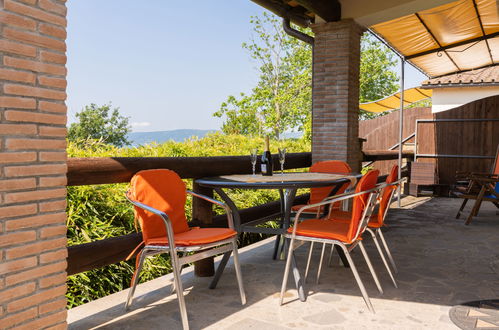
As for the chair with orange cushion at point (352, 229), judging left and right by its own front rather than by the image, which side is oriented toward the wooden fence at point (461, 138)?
right

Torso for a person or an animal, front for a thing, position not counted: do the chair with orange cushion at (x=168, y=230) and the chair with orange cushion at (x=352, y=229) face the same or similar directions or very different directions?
very different directions

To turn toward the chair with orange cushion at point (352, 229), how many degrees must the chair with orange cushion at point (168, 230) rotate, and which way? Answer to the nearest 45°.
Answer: approximately 45° to its left

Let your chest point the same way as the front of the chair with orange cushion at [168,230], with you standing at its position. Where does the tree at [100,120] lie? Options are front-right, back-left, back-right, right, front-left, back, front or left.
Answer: back-left

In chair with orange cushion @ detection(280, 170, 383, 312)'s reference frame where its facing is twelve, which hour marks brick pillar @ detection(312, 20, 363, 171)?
The brick pillar is roughly at 3 o'clock from the chair with orange cushion.

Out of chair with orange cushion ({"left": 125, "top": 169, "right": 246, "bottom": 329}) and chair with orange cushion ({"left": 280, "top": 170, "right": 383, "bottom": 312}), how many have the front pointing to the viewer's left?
1

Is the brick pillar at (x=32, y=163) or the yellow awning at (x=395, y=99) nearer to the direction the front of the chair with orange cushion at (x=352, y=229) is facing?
the brick pillar

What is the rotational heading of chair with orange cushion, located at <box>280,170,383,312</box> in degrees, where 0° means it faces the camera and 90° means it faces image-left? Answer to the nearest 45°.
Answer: approximately 90°

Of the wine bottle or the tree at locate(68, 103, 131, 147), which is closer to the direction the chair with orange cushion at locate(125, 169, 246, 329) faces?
the wine bottle

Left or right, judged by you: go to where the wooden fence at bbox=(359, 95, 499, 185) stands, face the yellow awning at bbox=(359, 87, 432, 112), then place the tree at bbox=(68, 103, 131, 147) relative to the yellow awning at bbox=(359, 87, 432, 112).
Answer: left
